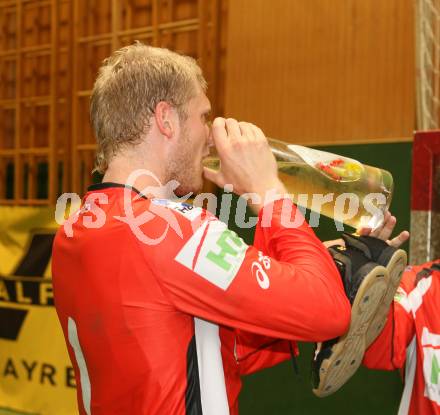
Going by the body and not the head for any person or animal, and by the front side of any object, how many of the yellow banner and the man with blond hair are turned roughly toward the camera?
1

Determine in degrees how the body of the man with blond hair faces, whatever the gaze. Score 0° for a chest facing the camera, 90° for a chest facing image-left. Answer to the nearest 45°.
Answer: approximately 225°

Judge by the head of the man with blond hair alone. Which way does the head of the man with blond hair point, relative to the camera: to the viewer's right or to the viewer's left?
to the viewer's right

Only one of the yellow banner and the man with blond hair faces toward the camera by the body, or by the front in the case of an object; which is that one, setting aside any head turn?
the yellow banner

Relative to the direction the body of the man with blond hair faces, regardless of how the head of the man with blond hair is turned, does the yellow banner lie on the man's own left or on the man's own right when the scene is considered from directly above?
on the man's own left

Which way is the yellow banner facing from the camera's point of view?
toward the camera
